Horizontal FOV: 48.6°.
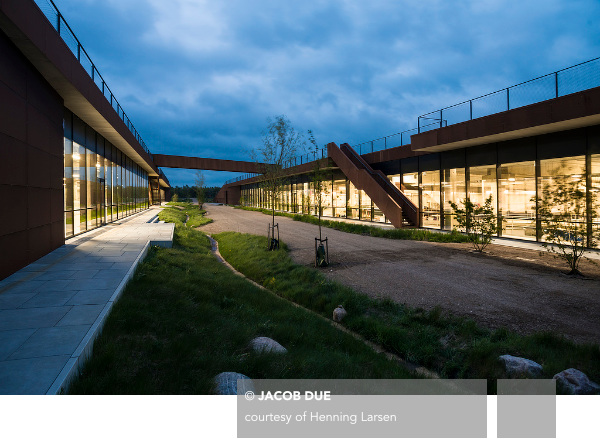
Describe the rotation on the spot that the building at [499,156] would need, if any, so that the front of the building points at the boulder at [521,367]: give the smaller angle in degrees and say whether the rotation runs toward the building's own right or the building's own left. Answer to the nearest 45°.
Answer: approximately 45° to the building's own left

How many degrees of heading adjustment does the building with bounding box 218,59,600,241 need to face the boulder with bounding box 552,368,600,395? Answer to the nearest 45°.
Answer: approximately 45° to its left

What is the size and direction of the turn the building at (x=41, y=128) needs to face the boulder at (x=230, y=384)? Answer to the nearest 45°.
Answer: approximately 90° to its right

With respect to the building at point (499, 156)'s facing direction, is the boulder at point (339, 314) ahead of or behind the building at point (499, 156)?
ahead

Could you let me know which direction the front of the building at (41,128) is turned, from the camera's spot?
facing to the right of the viewer

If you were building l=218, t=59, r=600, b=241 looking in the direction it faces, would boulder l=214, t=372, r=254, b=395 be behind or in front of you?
in front

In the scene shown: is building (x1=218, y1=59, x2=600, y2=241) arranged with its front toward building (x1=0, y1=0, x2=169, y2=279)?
yes

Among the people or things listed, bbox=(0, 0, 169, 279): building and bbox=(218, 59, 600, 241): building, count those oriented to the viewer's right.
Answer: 1

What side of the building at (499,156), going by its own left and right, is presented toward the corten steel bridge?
right

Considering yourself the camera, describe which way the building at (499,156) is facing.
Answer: facing the viewer and to the left of the viewer

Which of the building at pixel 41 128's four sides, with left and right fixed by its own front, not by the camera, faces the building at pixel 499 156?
front

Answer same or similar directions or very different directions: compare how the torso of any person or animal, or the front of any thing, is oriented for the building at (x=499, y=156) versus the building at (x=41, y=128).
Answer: very different directions
